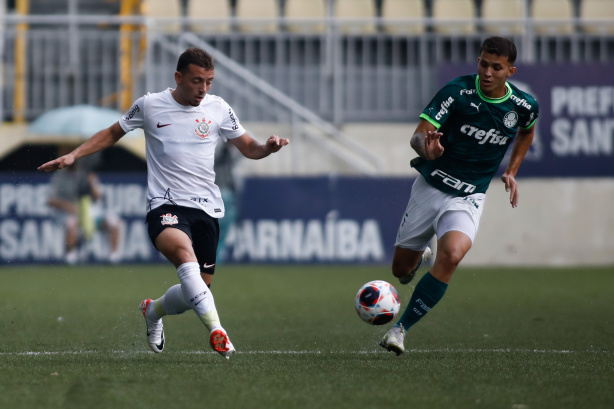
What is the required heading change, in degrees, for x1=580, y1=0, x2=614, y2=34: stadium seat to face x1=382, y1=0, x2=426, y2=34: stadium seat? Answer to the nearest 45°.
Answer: approximately 90° to its right

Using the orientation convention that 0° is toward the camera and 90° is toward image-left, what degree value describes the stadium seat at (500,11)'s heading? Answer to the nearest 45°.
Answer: approximately 0°

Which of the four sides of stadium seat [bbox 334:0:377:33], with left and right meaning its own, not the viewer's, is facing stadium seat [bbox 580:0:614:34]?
left

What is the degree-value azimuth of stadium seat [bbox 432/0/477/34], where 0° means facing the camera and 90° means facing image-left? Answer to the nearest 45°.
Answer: approximately 0°

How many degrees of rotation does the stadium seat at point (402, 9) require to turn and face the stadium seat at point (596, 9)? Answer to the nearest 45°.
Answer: approximately 90° to its left
